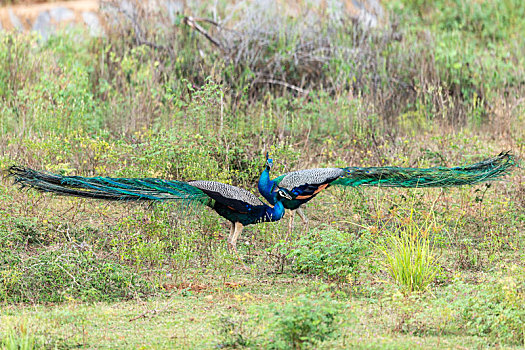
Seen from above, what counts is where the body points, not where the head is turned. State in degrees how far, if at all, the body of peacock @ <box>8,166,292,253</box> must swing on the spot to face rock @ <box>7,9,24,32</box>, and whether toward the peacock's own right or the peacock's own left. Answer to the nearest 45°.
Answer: approximately 90° to the peacock's own left

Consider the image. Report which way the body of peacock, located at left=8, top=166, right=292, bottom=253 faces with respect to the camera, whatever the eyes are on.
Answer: to the viewer's right

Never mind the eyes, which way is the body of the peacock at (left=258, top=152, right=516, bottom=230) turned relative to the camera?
to the viewer's left

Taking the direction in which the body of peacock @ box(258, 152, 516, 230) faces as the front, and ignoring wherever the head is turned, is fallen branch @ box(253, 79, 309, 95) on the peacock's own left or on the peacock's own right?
on the peacock's own right

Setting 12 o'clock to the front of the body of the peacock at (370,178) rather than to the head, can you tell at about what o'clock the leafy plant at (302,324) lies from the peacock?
The leafy plant is roughly at 9 o'clock from the peacock.

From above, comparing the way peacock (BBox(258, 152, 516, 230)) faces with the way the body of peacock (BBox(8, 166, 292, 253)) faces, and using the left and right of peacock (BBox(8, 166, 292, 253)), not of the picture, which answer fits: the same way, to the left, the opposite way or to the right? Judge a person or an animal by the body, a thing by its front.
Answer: the opposite way

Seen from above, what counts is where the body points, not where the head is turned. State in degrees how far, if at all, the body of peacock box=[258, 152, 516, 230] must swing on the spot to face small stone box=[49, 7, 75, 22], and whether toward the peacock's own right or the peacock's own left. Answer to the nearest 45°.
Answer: approximately 45° to the peacock's own right

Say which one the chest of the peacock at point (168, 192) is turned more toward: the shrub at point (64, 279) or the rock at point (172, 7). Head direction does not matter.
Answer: the rock

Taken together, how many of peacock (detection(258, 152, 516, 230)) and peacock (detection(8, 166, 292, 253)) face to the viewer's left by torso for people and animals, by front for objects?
1
